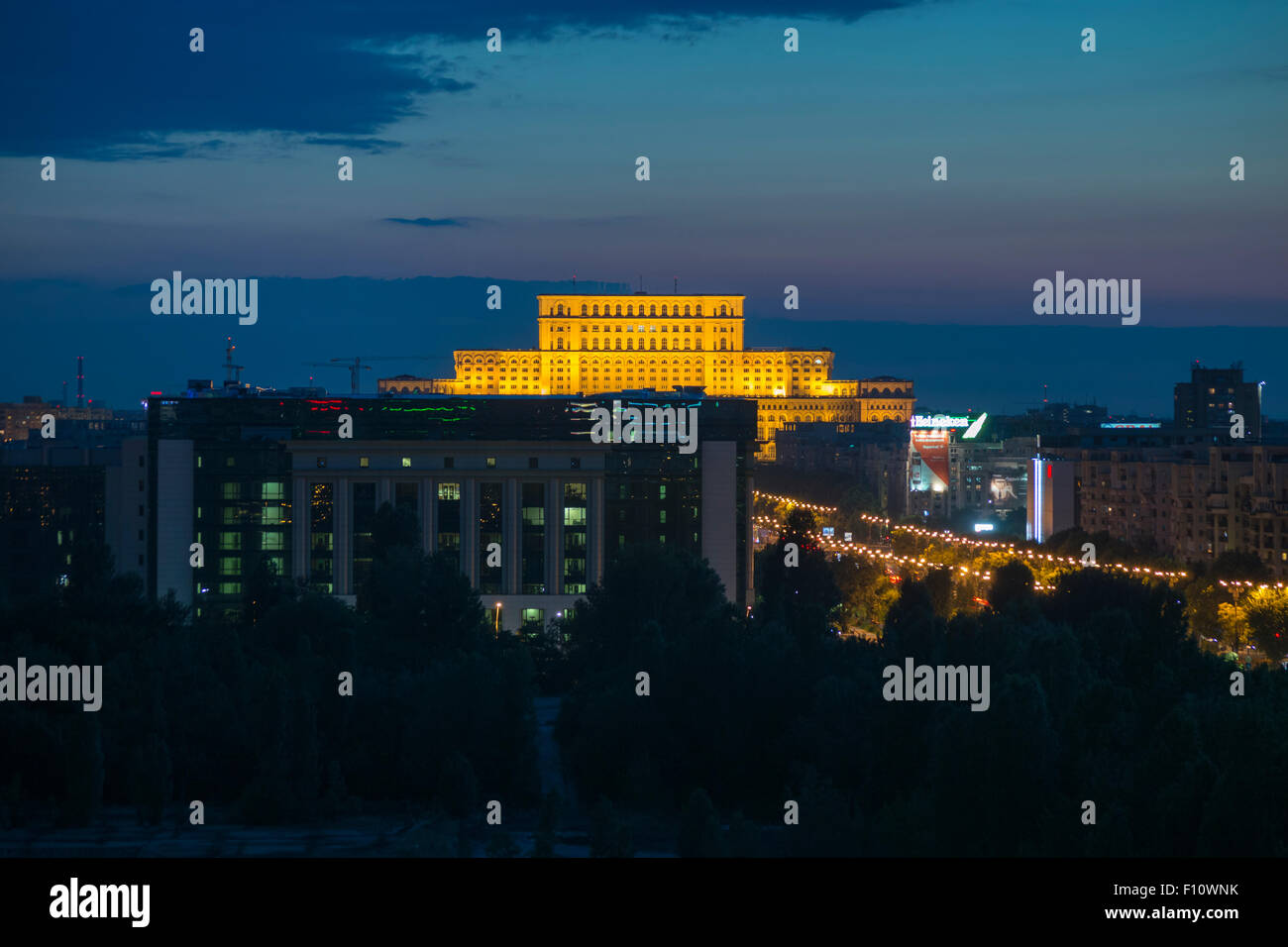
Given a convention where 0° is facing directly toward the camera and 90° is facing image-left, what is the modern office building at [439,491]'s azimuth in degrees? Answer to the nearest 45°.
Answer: approximately 0°

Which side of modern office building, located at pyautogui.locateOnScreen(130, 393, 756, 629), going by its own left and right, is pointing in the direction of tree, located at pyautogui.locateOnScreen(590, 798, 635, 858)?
front

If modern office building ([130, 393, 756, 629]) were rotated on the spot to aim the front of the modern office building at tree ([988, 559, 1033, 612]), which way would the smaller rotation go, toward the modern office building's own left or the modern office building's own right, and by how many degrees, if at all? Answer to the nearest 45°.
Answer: approximately 45° to the modern office building's own left

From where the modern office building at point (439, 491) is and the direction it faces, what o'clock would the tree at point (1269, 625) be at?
The tree is roughly at 10 o'clock from the modern office building.
